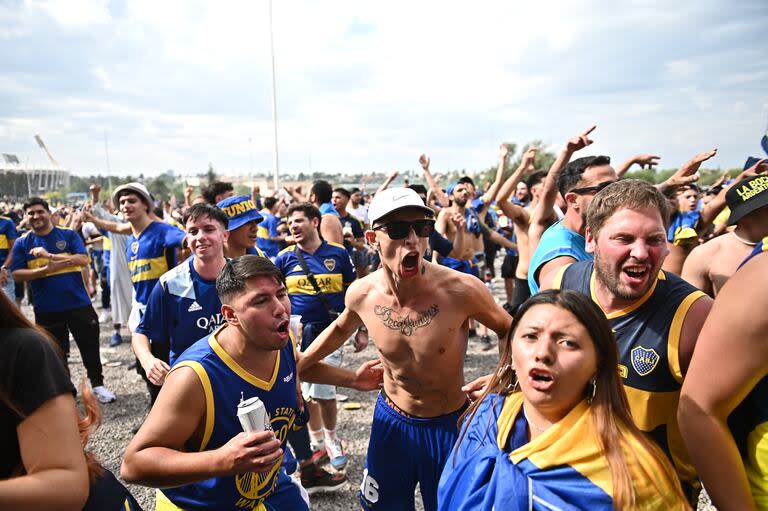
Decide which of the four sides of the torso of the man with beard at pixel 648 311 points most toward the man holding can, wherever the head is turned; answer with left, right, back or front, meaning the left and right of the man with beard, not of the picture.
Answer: right

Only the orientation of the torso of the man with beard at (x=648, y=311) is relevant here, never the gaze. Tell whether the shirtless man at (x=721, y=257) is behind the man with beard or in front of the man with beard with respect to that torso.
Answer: behind

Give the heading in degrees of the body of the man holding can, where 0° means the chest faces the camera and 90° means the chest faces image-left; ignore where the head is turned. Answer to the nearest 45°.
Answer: approximately 315°

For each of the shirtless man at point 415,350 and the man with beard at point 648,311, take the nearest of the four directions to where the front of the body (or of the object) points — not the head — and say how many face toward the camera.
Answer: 2

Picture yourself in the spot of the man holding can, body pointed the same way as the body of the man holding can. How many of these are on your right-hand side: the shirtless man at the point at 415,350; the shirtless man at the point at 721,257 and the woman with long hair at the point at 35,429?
1

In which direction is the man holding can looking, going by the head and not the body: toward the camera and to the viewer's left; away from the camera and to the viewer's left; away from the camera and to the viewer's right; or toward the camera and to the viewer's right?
toward the camera and to the viewer's right

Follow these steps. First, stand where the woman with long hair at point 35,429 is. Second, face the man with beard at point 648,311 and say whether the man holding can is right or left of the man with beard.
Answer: left

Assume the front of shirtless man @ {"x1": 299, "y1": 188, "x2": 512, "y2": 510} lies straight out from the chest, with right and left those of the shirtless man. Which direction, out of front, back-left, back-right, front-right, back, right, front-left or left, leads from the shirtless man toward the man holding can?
front-right

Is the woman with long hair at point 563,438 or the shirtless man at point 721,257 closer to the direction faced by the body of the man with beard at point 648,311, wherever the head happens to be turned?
the woman with long hair

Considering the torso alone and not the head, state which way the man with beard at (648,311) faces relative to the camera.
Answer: toward the camera

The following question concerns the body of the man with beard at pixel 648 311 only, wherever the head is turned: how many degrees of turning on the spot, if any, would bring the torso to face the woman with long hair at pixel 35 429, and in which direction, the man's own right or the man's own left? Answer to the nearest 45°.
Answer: approximately 45° to the man's own right

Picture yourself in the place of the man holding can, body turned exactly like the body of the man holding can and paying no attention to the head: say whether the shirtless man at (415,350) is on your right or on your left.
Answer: on your left

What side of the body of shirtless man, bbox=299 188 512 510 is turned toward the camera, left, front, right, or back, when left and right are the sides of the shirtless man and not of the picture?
front
